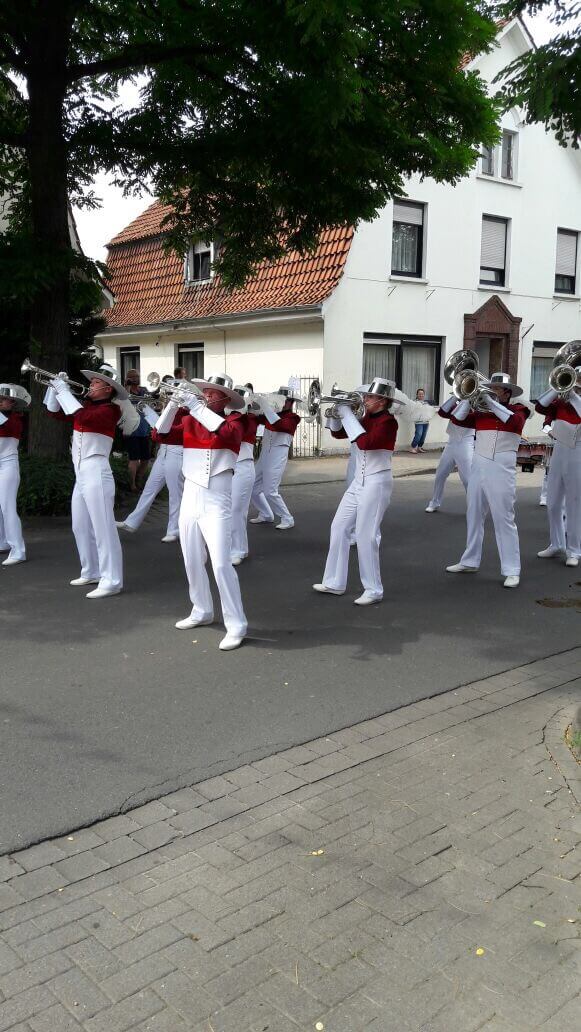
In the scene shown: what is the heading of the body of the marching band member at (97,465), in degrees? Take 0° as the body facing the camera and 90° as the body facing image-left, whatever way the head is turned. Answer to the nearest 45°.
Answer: approximately 45°

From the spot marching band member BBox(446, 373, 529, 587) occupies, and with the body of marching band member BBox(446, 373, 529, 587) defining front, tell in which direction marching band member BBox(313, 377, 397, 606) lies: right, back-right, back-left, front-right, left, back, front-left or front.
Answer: front

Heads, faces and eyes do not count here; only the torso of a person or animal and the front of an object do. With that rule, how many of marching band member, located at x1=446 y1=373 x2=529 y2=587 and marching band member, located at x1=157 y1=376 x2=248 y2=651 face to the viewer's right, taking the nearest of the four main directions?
0

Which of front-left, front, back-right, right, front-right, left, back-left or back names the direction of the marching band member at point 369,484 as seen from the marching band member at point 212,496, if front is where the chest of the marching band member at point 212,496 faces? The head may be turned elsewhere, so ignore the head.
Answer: back

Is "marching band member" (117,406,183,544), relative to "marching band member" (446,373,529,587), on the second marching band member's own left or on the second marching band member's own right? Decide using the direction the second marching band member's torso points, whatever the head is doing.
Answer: on the second marching band member's own right

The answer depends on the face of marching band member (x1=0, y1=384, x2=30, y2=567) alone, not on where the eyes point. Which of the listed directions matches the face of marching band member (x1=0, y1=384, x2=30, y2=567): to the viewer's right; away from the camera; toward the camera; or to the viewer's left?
to the viewer's left

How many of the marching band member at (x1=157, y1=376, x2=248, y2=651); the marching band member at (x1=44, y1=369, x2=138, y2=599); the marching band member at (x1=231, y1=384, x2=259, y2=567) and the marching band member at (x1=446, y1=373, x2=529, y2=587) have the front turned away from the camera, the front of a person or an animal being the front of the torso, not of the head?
0

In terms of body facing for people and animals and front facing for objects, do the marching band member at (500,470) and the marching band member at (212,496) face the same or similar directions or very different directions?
same or similar directions

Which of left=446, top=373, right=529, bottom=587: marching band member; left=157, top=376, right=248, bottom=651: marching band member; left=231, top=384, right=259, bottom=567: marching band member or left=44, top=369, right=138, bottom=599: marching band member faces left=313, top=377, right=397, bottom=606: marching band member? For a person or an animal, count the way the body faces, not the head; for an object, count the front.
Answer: left=446, top=373, right=529, bottom=587: marching band member

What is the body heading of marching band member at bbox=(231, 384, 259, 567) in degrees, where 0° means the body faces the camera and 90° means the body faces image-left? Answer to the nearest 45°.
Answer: approximately 90°

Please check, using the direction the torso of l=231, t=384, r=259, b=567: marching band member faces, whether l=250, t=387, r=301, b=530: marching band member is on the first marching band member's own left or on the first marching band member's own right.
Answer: on the first marching band member's own right

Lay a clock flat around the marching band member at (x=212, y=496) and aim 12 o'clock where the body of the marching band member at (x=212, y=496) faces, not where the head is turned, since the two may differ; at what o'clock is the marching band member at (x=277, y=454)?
the marching band member at (x=277, y=454) is roughly at 5 o'clock from the marching band member at (x=212, y=496).

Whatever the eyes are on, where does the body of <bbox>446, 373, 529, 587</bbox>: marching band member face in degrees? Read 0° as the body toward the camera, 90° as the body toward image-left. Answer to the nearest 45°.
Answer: approximately 45°
